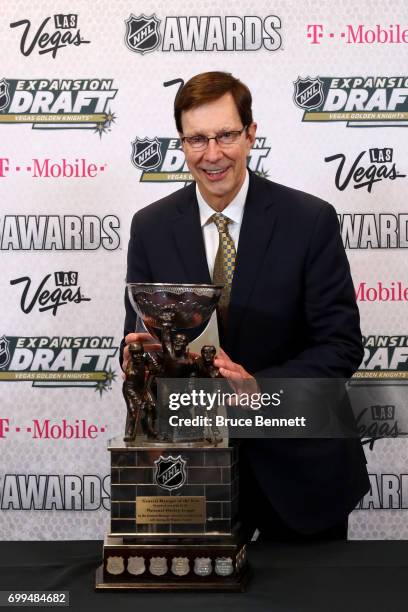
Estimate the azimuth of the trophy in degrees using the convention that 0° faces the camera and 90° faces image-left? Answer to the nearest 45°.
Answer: approximately 0°
